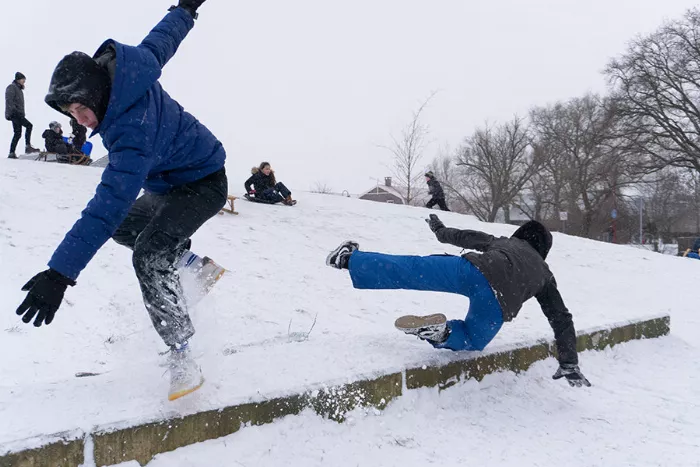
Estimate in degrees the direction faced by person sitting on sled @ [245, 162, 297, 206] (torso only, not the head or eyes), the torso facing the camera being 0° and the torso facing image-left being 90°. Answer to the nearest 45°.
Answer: approximately 315°

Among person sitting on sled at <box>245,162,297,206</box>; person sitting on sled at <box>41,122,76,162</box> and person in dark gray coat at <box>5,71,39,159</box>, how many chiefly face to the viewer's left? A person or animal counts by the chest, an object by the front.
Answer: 0

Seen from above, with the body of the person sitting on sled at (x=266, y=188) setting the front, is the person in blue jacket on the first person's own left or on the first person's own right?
on the first person's own right

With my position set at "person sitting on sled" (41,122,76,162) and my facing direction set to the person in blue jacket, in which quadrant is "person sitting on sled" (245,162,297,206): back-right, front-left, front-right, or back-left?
front-left

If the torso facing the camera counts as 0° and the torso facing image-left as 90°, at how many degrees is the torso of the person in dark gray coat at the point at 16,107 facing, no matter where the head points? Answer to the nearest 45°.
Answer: approximately 270°

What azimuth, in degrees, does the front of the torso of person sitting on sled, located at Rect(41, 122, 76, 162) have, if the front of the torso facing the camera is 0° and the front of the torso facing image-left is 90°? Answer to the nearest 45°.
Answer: approximately 315°

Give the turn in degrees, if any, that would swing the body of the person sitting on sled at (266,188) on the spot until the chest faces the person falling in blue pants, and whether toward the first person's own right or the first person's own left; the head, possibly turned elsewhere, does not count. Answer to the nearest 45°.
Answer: approximately 45° to the first person's own right

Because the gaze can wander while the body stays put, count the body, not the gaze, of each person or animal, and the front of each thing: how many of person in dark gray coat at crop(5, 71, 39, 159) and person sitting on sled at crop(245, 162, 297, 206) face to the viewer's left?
0

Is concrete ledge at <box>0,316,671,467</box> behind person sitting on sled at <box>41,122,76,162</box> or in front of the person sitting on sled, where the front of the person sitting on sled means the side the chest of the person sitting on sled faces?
in front
